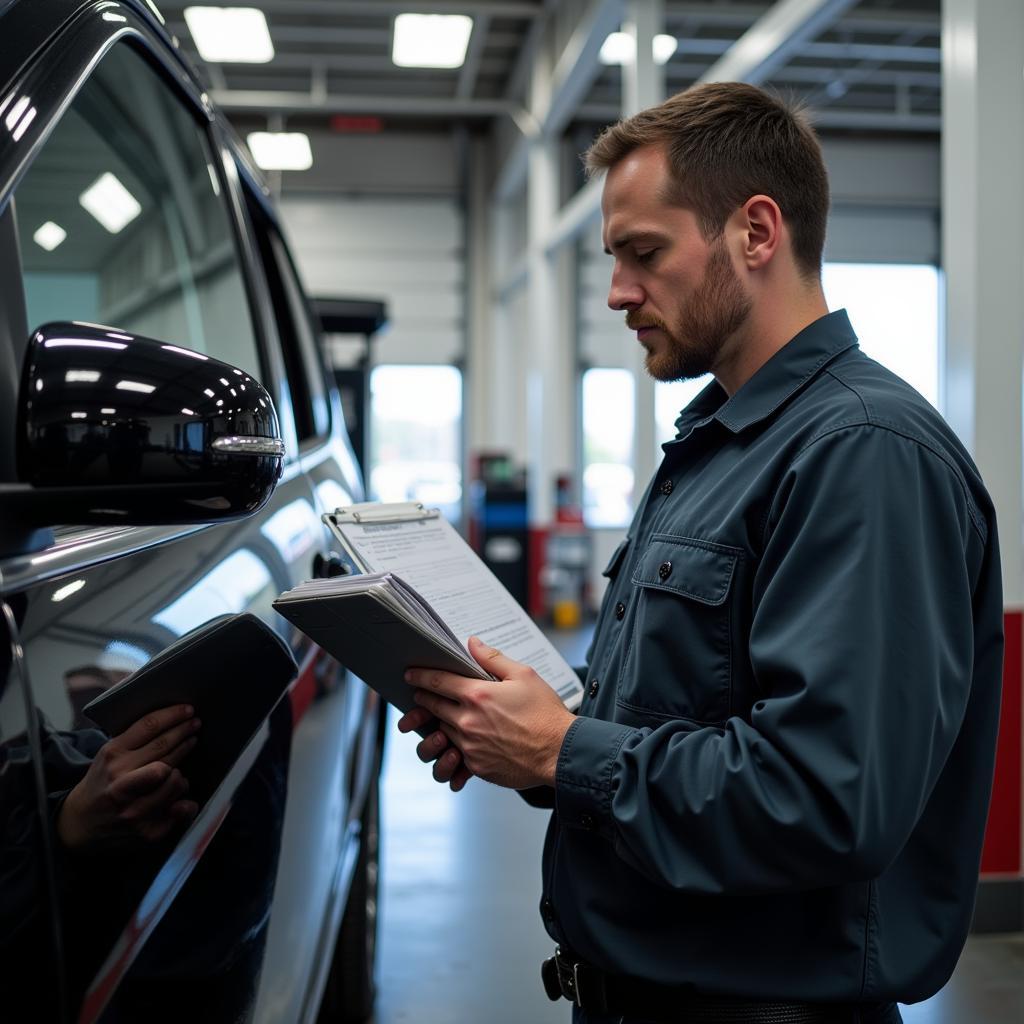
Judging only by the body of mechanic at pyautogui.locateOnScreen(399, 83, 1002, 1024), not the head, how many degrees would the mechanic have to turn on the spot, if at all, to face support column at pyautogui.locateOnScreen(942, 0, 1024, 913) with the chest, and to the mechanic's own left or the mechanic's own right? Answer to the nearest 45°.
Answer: approximately 90° to the mechanic's own right

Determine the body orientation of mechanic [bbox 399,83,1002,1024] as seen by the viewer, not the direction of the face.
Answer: to the viewer's left

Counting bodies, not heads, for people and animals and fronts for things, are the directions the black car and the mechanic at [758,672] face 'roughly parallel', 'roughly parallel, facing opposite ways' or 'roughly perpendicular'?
roughly perpendicular

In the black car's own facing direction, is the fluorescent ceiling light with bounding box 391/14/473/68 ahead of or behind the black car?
behind

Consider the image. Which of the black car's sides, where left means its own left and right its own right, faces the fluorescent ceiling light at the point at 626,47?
back

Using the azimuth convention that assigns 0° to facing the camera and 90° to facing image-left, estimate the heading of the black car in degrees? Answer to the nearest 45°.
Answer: approximately 45°

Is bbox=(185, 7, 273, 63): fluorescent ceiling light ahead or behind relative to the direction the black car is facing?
behind

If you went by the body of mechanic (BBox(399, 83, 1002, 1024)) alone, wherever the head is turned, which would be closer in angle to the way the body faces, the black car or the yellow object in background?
the black car

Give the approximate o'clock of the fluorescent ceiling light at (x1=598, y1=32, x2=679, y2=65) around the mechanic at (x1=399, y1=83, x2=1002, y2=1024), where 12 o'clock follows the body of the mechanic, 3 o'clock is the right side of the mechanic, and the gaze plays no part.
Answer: The fluorescent ceiling light is roughly at 3 o'clock from the mechanic.
